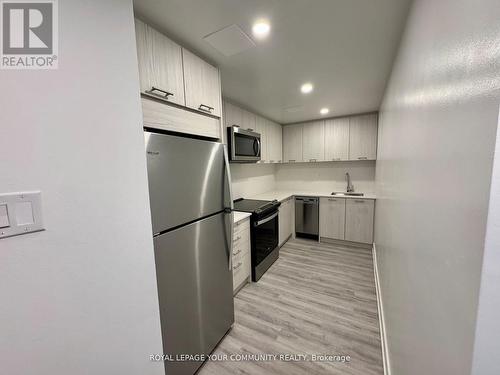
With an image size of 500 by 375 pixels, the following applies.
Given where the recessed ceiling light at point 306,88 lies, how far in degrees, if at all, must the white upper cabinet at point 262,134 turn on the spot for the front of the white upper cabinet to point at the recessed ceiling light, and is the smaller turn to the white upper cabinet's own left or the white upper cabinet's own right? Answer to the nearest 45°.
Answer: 0° — it already faces it

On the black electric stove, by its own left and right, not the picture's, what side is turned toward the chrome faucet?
left

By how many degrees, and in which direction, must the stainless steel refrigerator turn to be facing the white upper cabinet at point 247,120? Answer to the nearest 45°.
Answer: approximately 90° to its left

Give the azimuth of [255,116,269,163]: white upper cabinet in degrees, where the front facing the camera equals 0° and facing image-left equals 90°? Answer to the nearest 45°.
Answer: approximately 315°

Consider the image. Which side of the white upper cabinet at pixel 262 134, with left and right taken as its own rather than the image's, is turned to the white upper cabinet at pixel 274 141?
left

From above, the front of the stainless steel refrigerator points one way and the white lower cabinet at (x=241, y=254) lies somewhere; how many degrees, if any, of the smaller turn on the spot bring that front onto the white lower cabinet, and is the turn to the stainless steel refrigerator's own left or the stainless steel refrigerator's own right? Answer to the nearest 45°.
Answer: approximately 90° to the stainless steel refrigerator's own left

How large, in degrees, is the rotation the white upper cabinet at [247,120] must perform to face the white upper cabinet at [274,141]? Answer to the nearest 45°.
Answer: approximately 90° to its left

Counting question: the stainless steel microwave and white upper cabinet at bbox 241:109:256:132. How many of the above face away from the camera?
0
